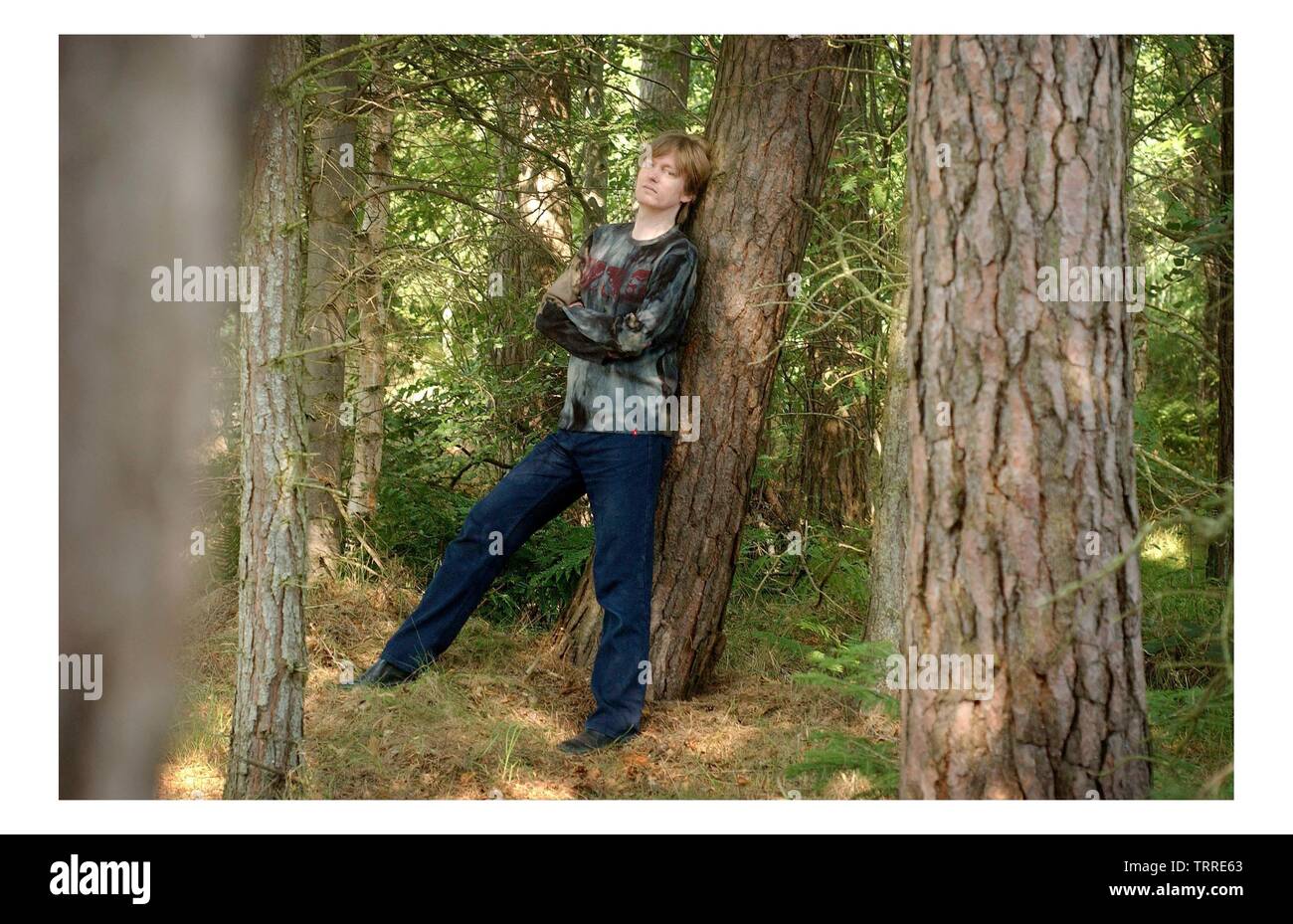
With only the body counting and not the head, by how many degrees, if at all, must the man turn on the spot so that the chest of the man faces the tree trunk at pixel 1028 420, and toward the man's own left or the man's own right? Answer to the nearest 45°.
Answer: approximately 90° to the man's own left

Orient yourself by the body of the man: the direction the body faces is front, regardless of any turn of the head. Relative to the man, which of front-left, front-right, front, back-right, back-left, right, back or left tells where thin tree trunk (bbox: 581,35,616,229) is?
back-right

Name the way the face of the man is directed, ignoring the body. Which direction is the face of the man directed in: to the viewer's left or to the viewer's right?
to the viewer's left

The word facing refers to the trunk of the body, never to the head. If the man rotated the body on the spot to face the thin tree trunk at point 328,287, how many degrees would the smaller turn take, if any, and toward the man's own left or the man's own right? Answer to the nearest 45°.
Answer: approximately 90° to the man's own right

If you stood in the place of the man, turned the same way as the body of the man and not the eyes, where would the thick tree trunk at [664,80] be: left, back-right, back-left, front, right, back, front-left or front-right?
back-right

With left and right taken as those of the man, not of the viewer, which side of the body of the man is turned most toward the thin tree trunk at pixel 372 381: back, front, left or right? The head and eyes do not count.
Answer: right

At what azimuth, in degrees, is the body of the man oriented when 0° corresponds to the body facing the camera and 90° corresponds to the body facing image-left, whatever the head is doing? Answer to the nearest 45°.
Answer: approximately 45°
